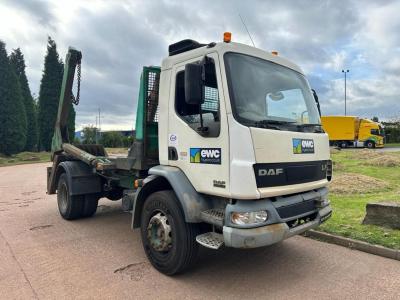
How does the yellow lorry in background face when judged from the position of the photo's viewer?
facing to the right of the viewer

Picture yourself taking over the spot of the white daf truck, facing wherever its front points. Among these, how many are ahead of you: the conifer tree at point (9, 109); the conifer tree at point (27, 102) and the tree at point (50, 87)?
0

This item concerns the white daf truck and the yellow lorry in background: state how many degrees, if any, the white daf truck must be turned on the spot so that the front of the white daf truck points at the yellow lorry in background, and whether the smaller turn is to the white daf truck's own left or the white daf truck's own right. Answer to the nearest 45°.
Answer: approximately 90° to the white daf truck's own left

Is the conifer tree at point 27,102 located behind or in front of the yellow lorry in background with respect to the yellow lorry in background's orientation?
behind

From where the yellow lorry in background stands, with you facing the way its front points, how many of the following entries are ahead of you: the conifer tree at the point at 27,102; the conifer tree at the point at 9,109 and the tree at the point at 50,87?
0

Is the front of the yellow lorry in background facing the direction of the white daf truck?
no

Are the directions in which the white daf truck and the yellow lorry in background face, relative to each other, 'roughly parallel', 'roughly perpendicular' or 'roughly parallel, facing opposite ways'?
roughly parallel

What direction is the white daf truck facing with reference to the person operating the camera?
facing the viewer and to the right of the viewer

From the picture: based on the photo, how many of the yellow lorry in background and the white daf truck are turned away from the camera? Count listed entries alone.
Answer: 0

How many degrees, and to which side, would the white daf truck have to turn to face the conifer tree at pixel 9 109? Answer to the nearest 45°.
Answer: approximately 180°

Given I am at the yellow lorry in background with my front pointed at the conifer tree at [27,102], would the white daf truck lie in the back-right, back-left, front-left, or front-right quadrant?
front-left

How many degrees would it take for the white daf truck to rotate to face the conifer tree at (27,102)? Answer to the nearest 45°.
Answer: approximately 180°
